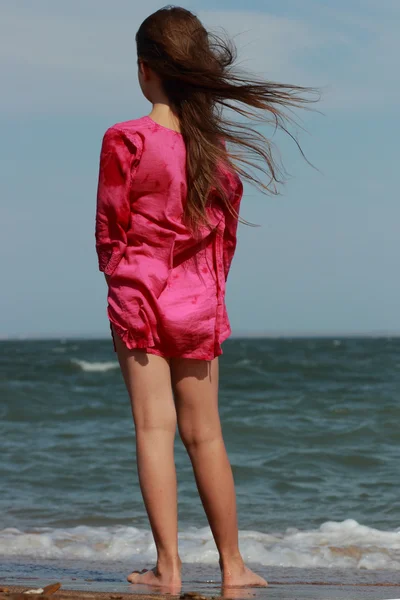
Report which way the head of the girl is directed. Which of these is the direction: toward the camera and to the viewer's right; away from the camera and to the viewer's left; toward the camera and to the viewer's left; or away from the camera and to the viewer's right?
away from the camera and to the viewer's left

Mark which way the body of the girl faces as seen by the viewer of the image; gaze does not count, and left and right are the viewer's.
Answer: facing away from the viewer
